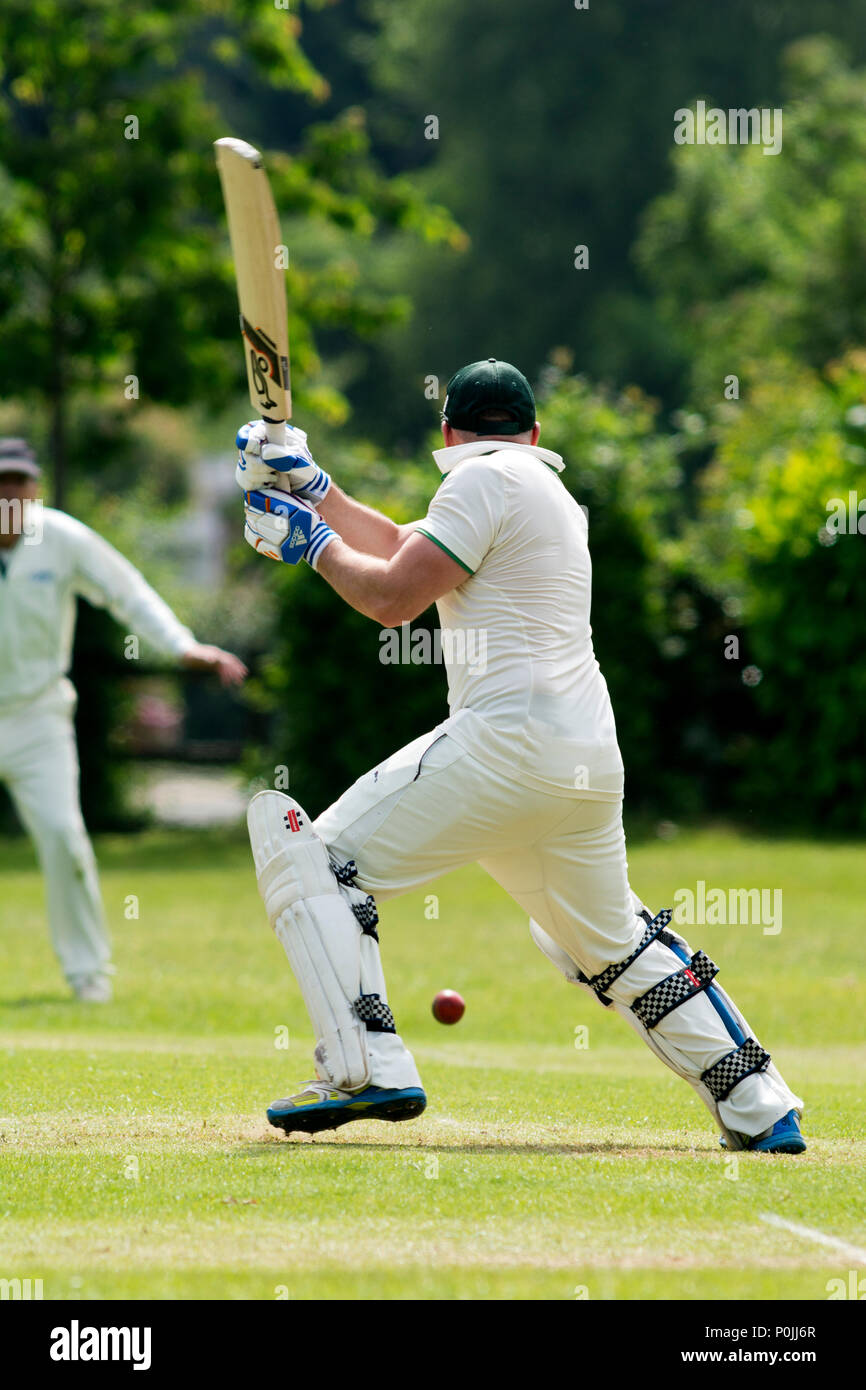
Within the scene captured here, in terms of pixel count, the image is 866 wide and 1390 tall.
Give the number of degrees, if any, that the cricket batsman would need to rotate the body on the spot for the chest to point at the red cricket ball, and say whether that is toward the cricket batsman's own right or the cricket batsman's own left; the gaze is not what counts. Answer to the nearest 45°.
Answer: approximately 45° to the cricket batsman's own right

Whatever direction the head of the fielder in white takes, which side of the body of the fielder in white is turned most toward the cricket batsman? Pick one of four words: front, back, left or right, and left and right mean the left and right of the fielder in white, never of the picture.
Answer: front

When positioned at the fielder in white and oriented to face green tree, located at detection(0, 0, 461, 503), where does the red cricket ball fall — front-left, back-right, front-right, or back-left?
back-right

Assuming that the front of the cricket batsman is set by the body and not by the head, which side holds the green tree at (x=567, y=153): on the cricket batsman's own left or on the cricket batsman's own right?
on the cricket batsman's own right

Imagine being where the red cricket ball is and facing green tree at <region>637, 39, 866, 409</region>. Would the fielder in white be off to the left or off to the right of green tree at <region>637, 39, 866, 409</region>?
left

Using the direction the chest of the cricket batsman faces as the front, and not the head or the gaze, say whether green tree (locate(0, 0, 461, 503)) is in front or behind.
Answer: in front

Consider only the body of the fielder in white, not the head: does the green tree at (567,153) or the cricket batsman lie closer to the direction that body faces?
the cricket batsman

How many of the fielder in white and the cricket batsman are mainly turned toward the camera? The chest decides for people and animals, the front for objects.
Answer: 1

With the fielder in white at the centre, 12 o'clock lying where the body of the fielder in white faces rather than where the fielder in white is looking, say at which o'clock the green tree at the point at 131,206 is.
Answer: The green tree is roughly at 6 o'clock from the fielder in white.

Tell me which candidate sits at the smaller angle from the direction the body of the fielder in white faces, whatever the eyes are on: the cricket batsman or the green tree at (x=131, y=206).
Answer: the cricket batsman

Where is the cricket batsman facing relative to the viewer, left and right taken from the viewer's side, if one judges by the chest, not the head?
facing away from the viewer and to the left of the viewer

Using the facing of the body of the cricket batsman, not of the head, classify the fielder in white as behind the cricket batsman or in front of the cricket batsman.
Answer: in front

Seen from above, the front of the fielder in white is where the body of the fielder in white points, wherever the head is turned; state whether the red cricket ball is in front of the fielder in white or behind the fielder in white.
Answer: in front
